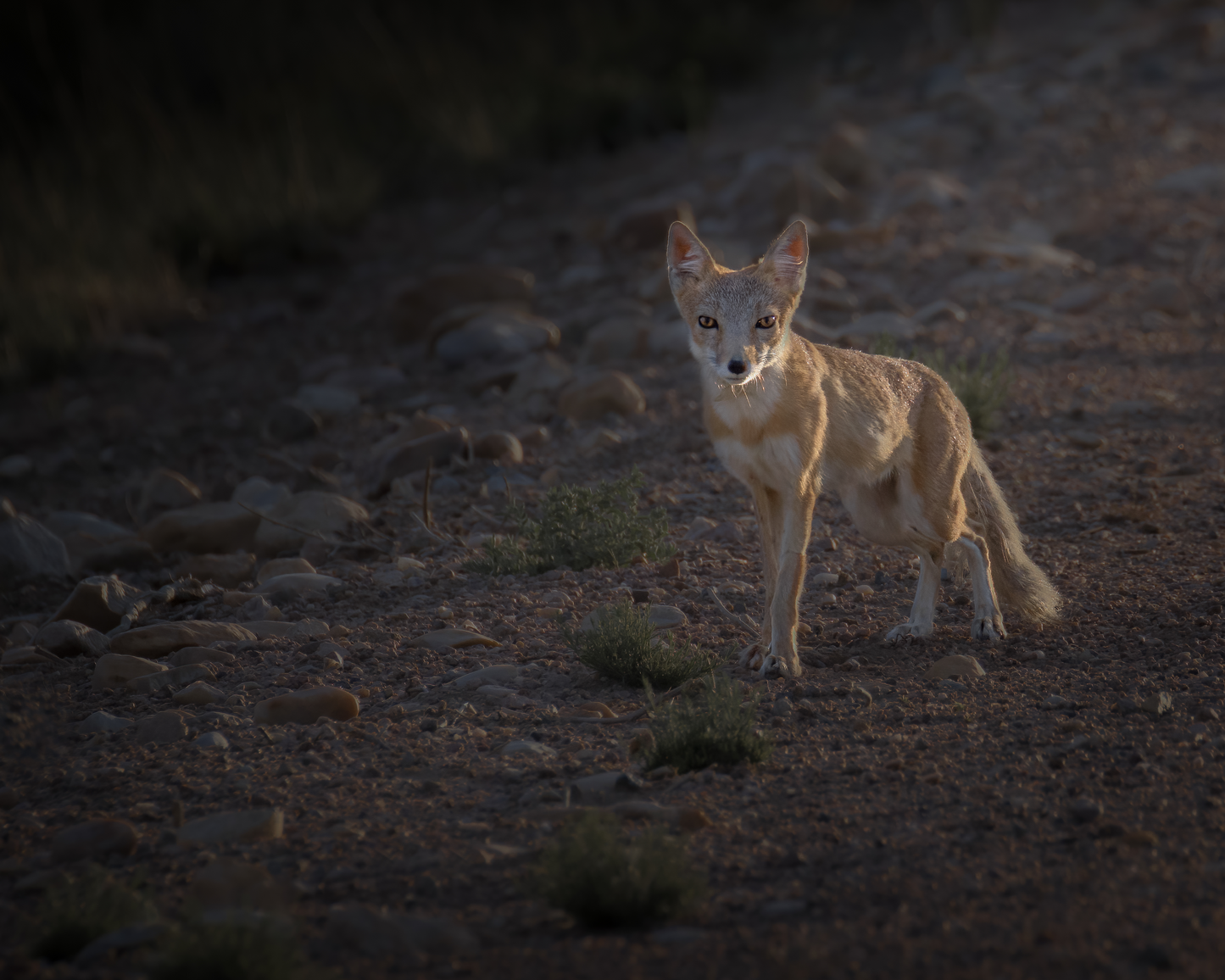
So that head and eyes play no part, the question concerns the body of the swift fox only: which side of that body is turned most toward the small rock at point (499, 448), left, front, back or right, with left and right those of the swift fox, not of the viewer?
right

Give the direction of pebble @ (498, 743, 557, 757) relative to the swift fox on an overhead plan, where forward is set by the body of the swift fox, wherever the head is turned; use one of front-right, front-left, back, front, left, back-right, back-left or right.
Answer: front

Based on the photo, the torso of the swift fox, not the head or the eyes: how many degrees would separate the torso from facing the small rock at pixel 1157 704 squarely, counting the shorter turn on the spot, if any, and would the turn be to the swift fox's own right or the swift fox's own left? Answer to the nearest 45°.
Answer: approximately 90° to the swift fox's own left

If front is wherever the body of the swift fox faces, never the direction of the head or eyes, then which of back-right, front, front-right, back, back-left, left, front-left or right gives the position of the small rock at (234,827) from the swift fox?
front

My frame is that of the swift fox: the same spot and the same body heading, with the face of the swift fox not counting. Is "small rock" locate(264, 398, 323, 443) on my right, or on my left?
on my right

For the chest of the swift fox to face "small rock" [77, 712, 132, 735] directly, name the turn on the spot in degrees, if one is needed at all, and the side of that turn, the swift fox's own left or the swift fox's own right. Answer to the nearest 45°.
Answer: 0° — it already faces it

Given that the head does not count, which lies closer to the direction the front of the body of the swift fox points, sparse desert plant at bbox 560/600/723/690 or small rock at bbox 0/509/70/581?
the sparse desert plant

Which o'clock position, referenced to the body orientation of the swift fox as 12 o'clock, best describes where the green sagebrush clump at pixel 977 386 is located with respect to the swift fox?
The green sagebrush clump is roughly at 5 o'clock from the swift fox.

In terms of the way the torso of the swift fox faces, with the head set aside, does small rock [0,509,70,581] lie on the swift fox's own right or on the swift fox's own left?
on the swift fox's own right

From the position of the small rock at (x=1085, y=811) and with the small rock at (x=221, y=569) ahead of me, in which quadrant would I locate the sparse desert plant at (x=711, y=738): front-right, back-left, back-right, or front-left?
front-left

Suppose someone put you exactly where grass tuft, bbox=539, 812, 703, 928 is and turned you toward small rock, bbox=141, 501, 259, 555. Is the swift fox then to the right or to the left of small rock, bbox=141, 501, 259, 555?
right

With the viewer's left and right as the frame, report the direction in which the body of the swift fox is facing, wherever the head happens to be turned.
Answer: facing the viewer and to the left of the viewer

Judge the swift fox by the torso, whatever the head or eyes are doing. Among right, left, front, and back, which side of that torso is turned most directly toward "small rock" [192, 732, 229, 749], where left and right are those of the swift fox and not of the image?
front
